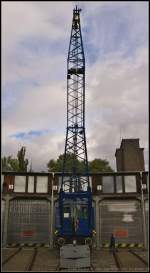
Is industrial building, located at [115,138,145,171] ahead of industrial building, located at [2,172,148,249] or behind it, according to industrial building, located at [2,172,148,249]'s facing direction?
behind

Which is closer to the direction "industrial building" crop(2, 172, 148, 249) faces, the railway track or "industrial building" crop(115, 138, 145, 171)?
the railway track

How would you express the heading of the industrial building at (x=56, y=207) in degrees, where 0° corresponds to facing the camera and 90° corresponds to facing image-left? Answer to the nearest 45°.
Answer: approximately 0°
